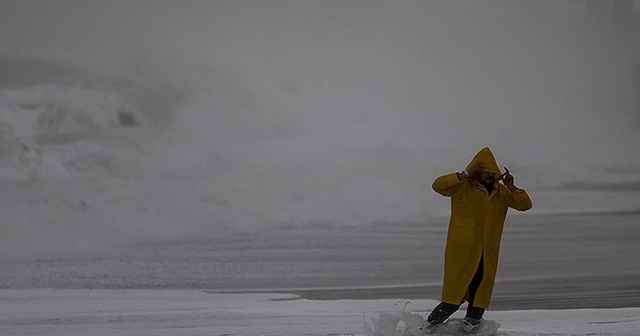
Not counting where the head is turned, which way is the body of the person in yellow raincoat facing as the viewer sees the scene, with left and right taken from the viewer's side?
facing the viewer

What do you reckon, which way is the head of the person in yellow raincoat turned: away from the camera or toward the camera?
toward the camera
